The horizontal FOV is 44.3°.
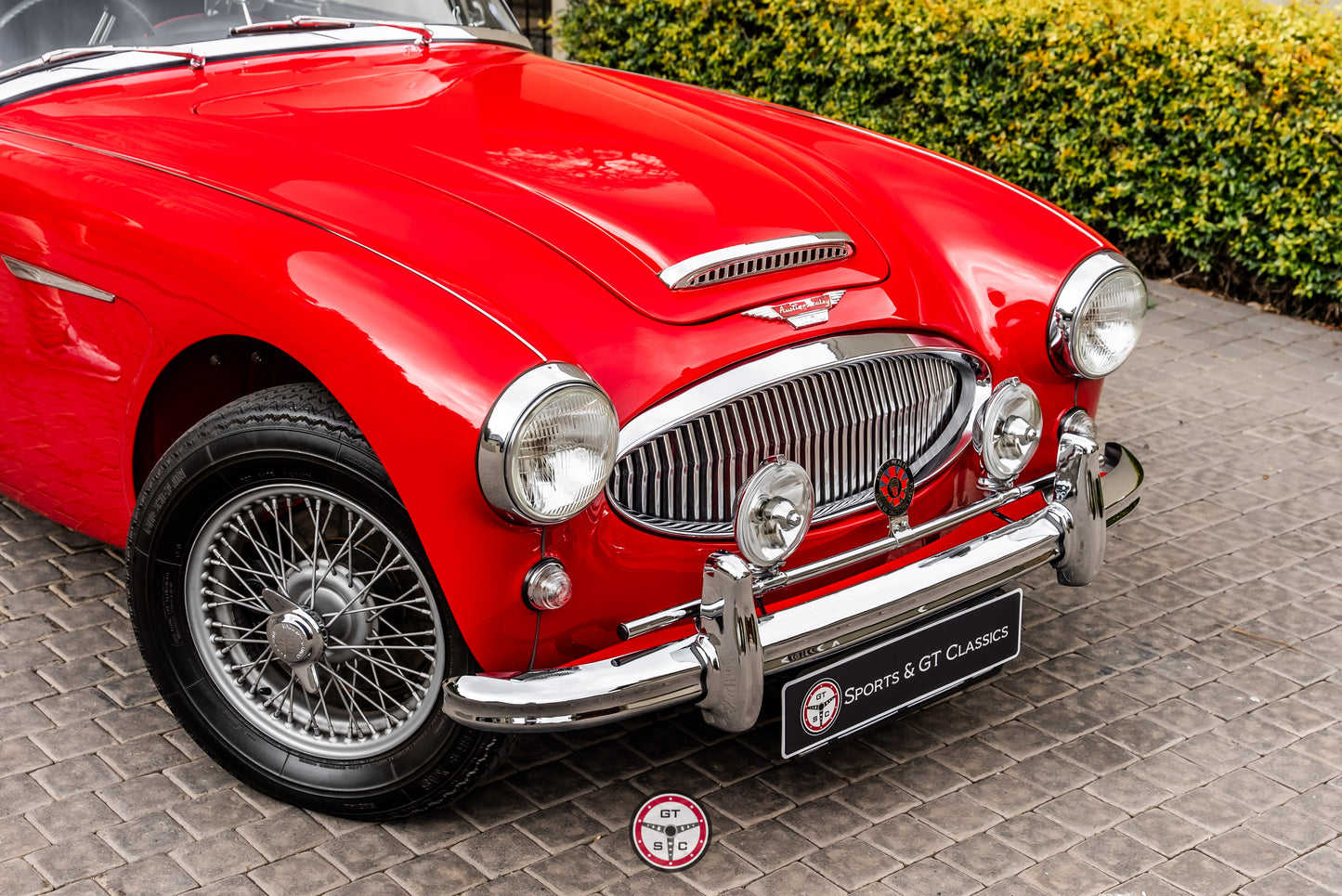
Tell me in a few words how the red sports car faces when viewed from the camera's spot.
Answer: facing the viewer and to the right of the viewer

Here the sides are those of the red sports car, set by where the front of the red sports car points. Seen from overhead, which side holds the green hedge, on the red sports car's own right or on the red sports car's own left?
on the red sports car's own left
